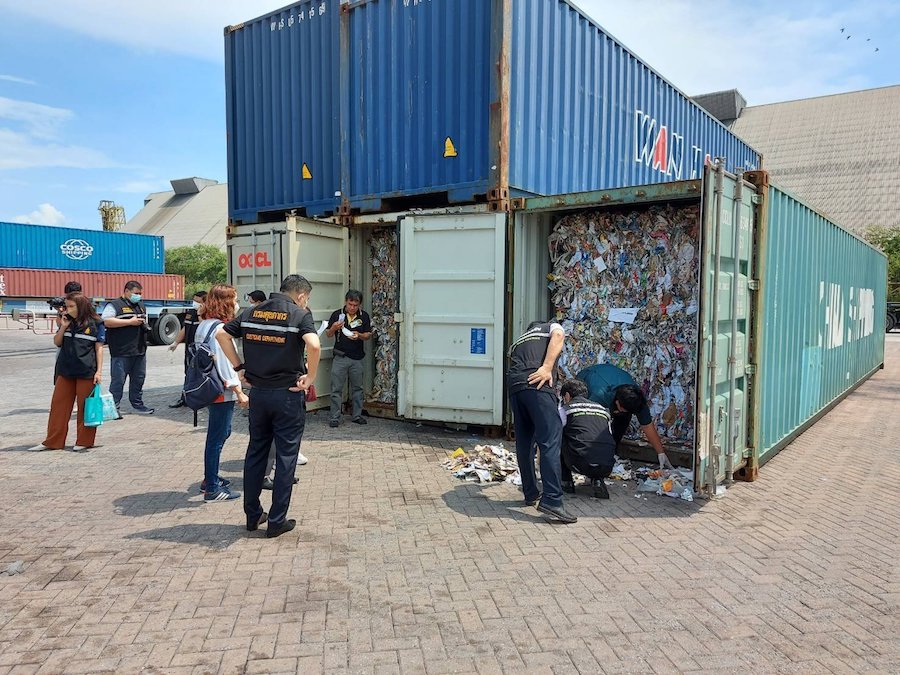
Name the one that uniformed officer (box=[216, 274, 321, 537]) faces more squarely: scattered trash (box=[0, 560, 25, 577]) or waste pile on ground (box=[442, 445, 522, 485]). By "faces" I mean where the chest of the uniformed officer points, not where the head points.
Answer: the waste pile on ground

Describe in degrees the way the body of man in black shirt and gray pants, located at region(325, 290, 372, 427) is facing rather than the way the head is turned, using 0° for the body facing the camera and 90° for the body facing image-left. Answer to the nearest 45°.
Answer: approximately 0°

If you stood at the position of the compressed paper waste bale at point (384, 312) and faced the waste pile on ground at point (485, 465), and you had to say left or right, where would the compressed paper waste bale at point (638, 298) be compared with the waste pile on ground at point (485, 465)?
left

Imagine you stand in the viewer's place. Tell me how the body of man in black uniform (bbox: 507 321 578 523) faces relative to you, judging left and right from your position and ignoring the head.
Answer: facing away from the viewer and to the right of the viewer

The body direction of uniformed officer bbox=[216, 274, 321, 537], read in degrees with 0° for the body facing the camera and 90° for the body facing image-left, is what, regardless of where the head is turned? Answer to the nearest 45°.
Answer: approximately 225°

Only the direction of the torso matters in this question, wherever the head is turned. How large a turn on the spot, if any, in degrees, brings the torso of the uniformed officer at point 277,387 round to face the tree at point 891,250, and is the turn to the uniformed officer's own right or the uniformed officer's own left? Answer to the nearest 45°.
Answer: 0° — they already face it

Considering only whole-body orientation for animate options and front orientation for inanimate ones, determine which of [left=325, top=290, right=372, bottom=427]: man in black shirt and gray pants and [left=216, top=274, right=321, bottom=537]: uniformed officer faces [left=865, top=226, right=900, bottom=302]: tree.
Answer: the uniformed officer

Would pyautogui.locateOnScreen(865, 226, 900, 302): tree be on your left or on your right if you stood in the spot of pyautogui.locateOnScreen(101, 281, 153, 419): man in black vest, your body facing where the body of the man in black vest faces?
on your left

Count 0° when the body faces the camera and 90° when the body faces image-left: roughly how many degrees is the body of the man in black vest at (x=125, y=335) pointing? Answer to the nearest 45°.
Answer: approximately 315°

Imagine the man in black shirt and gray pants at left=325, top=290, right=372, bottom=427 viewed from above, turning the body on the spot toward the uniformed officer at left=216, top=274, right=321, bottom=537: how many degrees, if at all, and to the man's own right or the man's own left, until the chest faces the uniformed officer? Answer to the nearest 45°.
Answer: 0° — they already face them

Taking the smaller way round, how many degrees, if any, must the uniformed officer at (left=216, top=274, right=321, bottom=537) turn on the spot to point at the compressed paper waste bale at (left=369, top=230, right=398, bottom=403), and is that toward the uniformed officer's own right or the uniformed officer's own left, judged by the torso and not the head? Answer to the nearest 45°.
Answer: approximately 45° to the uniformed officer's own left

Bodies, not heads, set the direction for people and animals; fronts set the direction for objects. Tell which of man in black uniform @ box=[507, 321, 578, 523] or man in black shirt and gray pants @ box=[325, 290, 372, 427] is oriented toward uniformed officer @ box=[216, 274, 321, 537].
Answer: man in black shirt and gray pants @ box=[325, 290, 372, 427]
